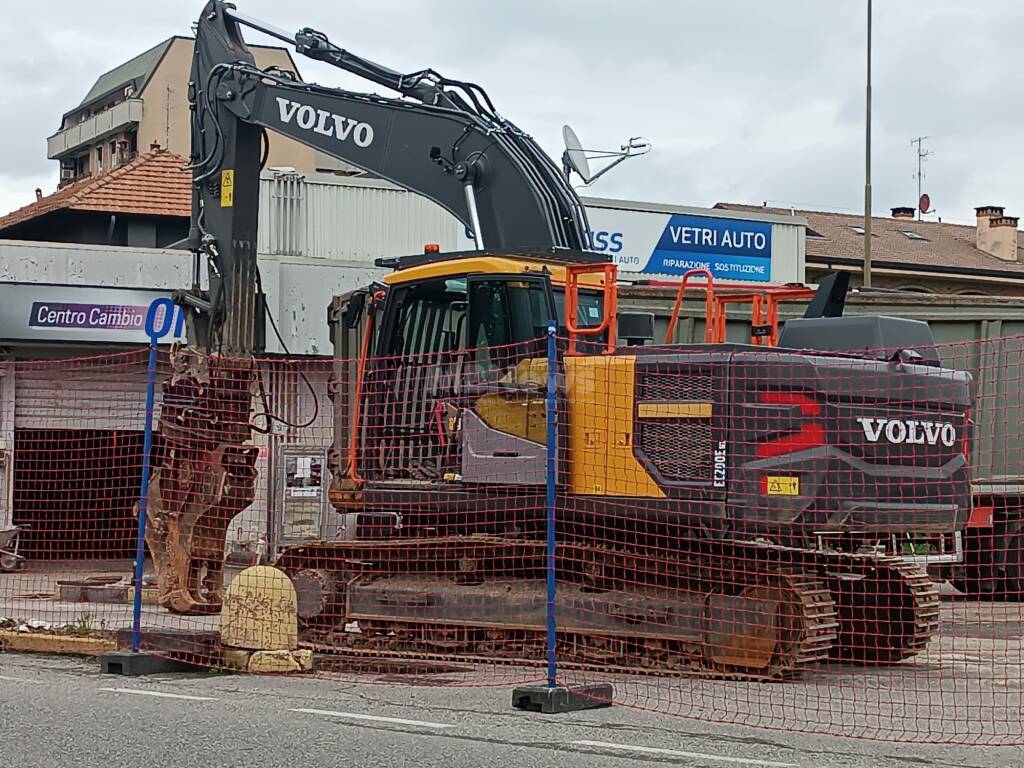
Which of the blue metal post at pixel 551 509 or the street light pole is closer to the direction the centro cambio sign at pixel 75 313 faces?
the blue metal post

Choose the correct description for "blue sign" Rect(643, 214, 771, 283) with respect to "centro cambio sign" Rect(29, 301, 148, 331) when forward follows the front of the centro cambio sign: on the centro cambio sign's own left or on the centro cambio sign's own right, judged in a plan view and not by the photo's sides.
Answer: on the centro cambio sign's own left

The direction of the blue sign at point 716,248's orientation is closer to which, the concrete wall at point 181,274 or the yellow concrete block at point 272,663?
the yellow concrete block

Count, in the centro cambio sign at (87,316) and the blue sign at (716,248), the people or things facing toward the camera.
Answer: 2

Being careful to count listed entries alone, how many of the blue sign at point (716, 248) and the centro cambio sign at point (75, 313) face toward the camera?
2

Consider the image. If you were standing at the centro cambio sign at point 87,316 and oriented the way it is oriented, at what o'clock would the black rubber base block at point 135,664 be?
The black rubber base block is roughly at 12 o'clock from the centro cambio sign.

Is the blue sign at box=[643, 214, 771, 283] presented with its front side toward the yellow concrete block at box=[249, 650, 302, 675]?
yes

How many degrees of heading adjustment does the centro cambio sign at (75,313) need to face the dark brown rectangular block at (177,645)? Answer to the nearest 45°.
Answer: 0° — it already faces it

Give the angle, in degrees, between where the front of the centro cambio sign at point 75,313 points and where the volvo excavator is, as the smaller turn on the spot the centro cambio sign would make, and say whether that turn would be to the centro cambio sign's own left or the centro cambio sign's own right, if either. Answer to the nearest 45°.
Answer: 0° — it already faces it
